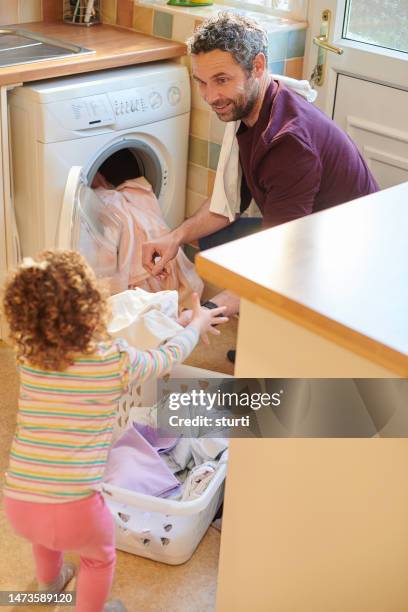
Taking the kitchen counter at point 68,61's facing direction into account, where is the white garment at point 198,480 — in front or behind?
in front

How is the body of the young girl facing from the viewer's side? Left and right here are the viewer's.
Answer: facing away from the viewer and to the right of the viewer

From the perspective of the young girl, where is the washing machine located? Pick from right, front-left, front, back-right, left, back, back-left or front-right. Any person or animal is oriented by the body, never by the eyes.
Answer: front-left

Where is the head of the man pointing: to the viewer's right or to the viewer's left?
to the viewer's left

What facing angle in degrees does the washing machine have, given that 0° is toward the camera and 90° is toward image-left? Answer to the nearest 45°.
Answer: approximately 315°

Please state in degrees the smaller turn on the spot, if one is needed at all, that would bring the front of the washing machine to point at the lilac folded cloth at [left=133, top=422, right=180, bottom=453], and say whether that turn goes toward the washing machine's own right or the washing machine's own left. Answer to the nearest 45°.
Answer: approximately 45° to the washing machine's own right

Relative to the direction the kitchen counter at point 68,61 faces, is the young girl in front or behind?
in front

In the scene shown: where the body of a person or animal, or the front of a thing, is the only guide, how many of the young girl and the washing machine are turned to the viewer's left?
0

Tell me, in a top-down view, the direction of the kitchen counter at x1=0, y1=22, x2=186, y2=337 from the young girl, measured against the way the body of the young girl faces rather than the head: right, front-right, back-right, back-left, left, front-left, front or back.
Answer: front-left

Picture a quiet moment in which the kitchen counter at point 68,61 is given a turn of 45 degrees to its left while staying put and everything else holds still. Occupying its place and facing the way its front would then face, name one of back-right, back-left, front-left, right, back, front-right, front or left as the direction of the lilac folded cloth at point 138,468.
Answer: right

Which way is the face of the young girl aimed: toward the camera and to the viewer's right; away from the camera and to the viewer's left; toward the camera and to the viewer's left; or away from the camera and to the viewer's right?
away from the camera and to the viewer's right

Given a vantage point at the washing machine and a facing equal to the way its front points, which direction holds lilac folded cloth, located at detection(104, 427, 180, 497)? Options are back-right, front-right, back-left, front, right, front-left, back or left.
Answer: front-right
